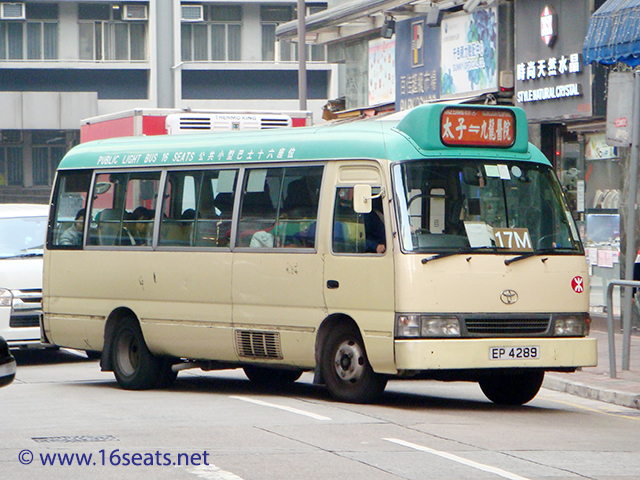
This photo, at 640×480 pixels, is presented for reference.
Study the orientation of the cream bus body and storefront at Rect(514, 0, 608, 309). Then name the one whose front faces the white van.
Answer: the storefront

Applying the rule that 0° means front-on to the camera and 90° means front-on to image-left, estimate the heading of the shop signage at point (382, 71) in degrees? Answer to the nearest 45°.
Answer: approximately 45°

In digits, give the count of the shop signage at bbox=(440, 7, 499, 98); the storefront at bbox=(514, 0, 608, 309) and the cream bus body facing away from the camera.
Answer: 0

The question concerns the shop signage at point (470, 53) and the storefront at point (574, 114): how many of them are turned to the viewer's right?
0

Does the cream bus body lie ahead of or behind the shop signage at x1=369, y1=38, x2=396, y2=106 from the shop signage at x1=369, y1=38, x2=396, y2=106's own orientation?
ahead

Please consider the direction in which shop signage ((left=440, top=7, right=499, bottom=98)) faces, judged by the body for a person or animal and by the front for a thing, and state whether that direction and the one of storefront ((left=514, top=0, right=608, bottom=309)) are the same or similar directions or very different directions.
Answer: same or similar directions

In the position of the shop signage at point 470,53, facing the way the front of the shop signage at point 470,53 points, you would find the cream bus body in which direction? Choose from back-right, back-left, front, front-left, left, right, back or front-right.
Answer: front-left

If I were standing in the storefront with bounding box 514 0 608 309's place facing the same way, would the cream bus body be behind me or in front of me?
in front

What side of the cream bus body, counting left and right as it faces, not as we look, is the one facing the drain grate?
right

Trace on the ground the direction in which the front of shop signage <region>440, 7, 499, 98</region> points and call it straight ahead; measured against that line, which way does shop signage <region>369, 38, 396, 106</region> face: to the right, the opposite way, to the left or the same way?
the same way

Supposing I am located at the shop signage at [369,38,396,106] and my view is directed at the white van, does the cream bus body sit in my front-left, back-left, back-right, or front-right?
front-left

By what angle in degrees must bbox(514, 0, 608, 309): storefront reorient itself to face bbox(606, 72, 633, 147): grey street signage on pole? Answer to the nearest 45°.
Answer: approximately 45° to its left

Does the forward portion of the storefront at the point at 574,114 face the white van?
yes

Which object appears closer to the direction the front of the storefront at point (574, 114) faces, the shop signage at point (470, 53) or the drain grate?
the drain grate

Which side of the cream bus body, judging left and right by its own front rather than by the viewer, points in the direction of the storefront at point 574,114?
left

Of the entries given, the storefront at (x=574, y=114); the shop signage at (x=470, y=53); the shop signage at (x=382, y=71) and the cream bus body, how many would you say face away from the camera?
0

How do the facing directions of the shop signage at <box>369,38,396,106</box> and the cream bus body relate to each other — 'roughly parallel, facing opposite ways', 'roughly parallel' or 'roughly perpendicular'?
roughly perpendicular

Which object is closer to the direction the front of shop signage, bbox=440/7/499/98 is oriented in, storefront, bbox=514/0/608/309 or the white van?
the white van

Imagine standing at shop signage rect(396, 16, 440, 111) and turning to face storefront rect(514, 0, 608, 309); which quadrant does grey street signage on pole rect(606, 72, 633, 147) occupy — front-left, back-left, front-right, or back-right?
front-right

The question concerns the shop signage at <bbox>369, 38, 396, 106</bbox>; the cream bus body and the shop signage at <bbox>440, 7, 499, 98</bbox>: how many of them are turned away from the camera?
0
